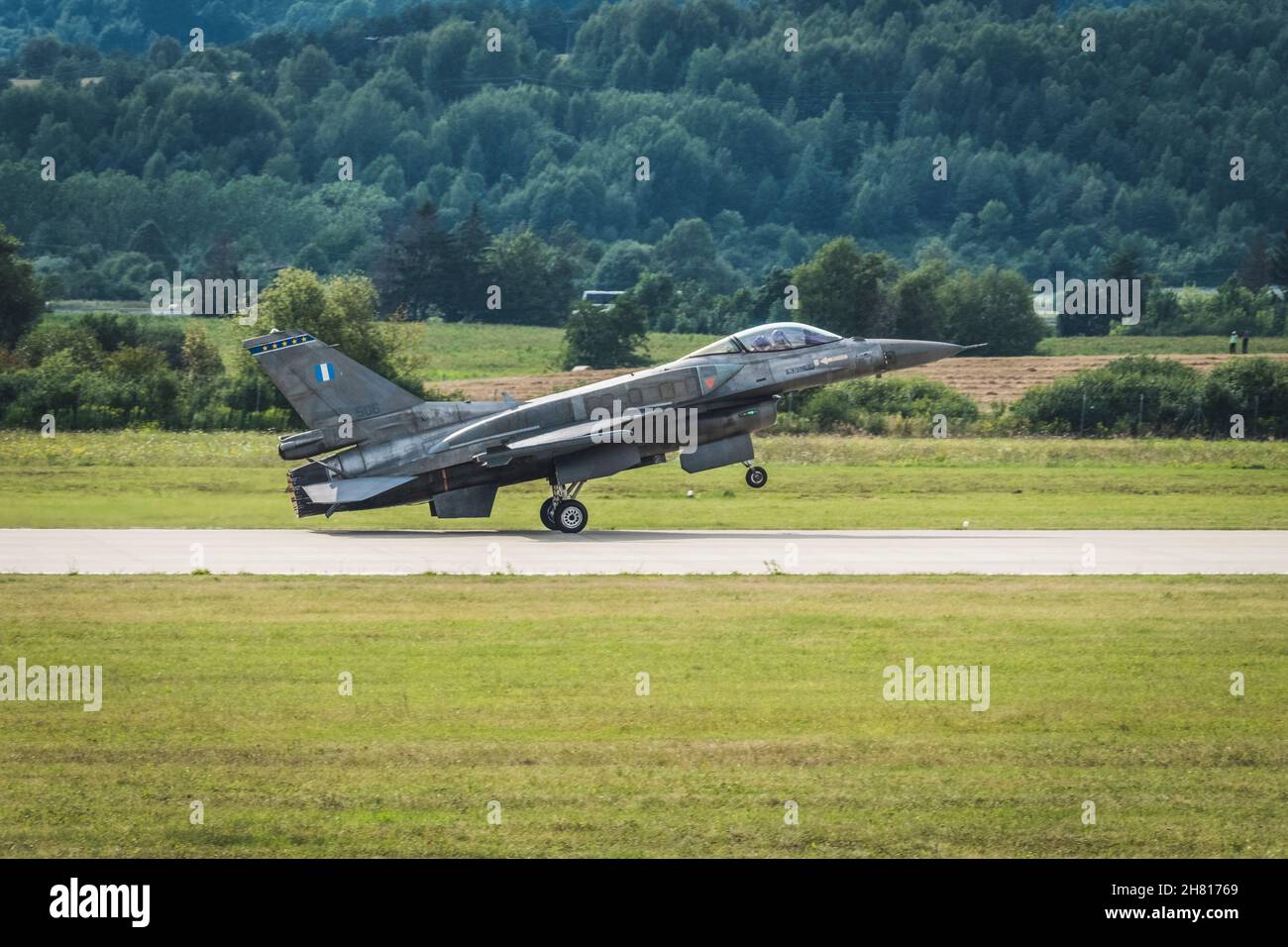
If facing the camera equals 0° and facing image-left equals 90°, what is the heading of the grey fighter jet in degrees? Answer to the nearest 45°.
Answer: approximately 270°
